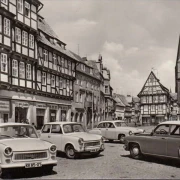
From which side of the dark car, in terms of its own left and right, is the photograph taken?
left

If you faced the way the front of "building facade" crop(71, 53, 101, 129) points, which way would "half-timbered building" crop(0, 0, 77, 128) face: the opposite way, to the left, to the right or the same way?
the same way

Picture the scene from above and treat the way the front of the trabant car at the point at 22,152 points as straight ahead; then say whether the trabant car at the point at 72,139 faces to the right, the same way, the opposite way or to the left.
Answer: the same way

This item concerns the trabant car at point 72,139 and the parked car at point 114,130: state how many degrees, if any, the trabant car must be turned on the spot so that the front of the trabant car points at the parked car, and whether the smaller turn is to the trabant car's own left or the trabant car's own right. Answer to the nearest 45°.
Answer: approximately 135° to the trabant car's own left

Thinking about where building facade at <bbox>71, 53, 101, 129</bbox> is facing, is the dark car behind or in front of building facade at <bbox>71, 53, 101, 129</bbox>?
in front

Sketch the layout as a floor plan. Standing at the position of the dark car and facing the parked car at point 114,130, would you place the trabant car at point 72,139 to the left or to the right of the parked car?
left

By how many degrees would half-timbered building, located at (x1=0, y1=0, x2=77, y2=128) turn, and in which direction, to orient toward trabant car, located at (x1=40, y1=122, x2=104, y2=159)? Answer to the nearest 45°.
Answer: approximately 45° to its right

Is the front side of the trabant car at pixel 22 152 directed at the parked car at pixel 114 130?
no

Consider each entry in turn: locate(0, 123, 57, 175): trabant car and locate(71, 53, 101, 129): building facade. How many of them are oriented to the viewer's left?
0

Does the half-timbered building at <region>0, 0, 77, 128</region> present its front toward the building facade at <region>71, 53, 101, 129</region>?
no

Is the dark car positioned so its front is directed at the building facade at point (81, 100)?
no

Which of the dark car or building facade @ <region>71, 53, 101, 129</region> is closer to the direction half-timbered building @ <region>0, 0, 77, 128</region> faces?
the dark car
